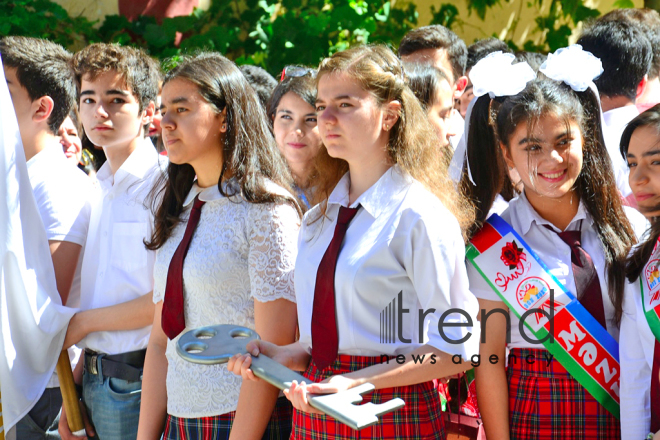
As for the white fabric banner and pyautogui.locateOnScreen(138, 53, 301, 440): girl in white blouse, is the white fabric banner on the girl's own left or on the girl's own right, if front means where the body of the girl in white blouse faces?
on the girl's own right

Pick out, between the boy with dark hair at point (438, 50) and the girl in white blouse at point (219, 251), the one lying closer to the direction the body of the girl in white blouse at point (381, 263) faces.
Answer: the girl in white blouse

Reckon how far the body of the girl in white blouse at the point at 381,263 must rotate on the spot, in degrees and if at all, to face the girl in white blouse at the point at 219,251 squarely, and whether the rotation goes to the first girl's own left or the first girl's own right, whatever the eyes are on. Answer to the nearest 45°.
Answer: approximately 90° to the first girl's own right

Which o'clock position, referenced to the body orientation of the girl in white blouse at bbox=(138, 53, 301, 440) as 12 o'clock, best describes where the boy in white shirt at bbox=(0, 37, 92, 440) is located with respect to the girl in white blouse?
The boy in white shirt is roughly at 3 o'clock from the girl in white blouse.

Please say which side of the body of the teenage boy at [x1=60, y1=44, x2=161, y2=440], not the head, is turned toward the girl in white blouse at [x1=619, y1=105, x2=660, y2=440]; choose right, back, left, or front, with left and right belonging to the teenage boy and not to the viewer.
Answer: left

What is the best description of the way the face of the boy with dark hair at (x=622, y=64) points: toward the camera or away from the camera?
away from the camera

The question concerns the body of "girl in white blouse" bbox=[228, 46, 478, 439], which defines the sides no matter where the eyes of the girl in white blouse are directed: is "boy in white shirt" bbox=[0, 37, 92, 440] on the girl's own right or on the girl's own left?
on the girl's own right
